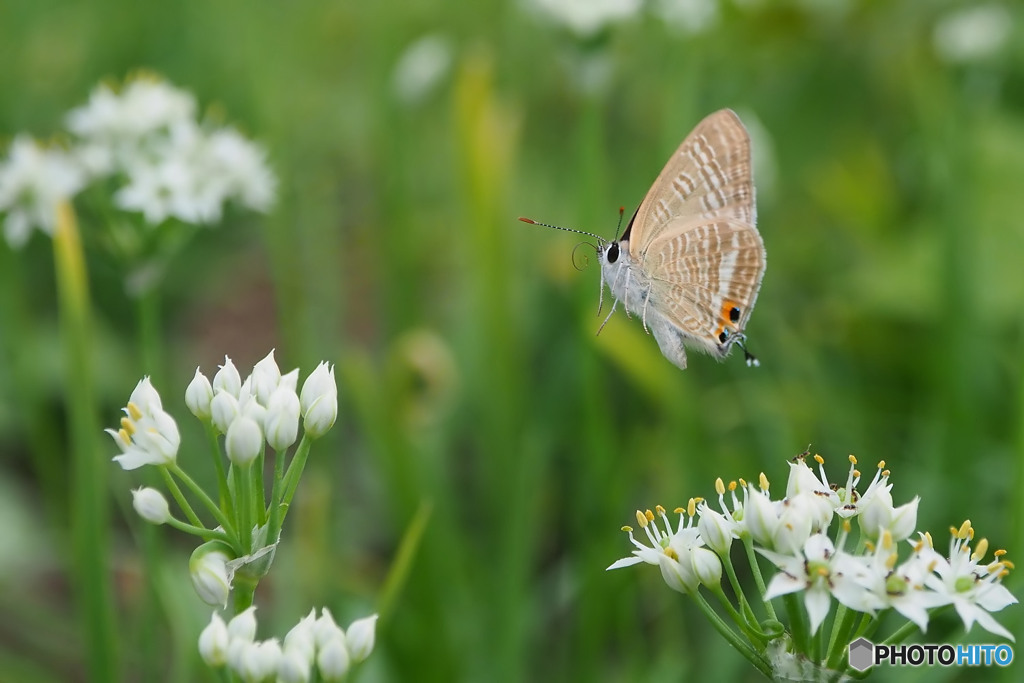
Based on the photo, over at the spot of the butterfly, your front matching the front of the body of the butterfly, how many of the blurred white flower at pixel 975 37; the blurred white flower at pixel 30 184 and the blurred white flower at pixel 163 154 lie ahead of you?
2

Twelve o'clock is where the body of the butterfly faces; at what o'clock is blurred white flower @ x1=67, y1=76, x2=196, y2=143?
The blurred white flower is roughly at 12 o'clock from the butterfly.

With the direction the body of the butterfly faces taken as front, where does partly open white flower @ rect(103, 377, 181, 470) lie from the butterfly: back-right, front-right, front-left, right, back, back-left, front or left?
front-left

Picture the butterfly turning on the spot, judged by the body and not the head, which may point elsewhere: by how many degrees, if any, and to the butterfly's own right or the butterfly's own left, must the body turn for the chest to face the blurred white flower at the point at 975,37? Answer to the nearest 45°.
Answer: approximately 135° to the butterfly's own right

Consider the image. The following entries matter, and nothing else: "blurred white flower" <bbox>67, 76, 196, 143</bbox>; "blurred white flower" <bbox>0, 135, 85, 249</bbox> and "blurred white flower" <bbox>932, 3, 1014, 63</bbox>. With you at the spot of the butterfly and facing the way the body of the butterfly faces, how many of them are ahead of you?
2

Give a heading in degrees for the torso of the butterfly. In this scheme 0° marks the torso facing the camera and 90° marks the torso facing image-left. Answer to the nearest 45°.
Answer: approximately 90°
